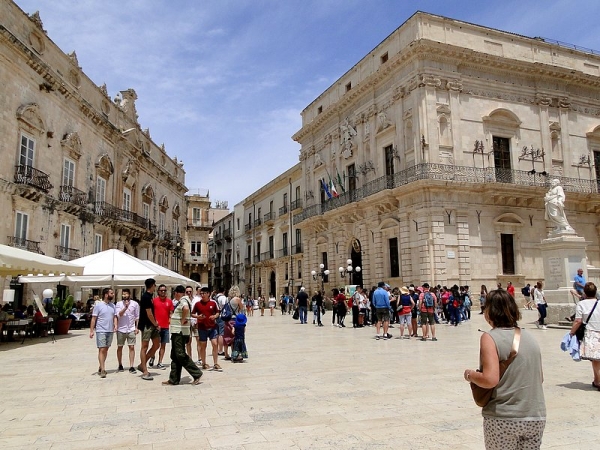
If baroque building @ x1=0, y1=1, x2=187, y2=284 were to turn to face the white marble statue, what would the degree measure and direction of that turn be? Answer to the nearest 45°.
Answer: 0° — it already faces it

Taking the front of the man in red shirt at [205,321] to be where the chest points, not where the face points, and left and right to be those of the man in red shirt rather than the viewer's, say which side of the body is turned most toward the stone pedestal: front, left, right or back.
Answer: left

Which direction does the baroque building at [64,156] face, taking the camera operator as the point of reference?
facing the viewer and to the right of the viewer

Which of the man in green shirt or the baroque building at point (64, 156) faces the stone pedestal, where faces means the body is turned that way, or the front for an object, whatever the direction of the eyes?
the baroque building

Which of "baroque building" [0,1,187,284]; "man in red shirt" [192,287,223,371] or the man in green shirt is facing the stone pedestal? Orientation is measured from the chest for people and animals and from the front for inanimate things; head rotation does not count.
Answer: the baroque building

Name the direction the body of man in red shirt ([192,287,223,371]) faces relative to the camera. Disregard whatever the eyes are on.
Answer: toward the camera

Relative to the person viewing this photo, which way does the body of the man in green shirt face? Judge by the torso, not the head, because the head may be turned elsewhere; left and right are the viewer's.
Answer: facing to the left of the viewer

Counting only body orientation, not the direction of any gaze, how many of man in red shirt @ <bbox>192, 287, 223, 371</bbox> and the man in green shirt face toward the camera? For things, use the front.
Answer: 1

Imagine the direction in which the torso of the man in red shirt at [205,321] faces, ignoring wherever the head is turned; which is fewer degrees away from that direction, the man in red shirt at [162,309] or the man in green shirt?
the man in green shirt

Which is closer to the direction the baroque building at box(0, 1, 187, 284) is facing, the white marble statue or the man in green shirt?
the white marble statue

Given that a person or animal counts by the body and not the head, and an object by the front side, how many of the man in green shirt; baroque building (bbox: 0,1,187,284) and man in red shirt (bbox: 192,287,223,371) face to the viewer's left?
1

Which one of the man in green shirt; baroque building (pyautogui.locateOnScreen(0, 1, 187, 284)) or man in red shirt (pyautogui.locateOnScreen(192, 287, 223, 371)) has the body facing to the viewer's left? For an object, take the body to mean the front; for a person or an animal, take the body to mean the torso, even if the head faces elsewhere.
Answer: the man in green shirt

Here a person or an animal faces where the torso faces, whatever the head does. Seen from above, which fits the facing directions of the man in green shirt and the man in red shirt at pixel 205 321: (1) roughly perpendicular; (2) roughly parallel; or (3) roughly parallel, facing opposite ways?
roughly perpendicular

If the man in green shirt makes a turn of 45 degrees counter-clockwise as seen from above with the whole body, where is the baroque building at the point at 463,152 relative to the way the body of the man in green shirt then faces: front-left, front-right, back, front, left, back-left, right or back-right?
back
